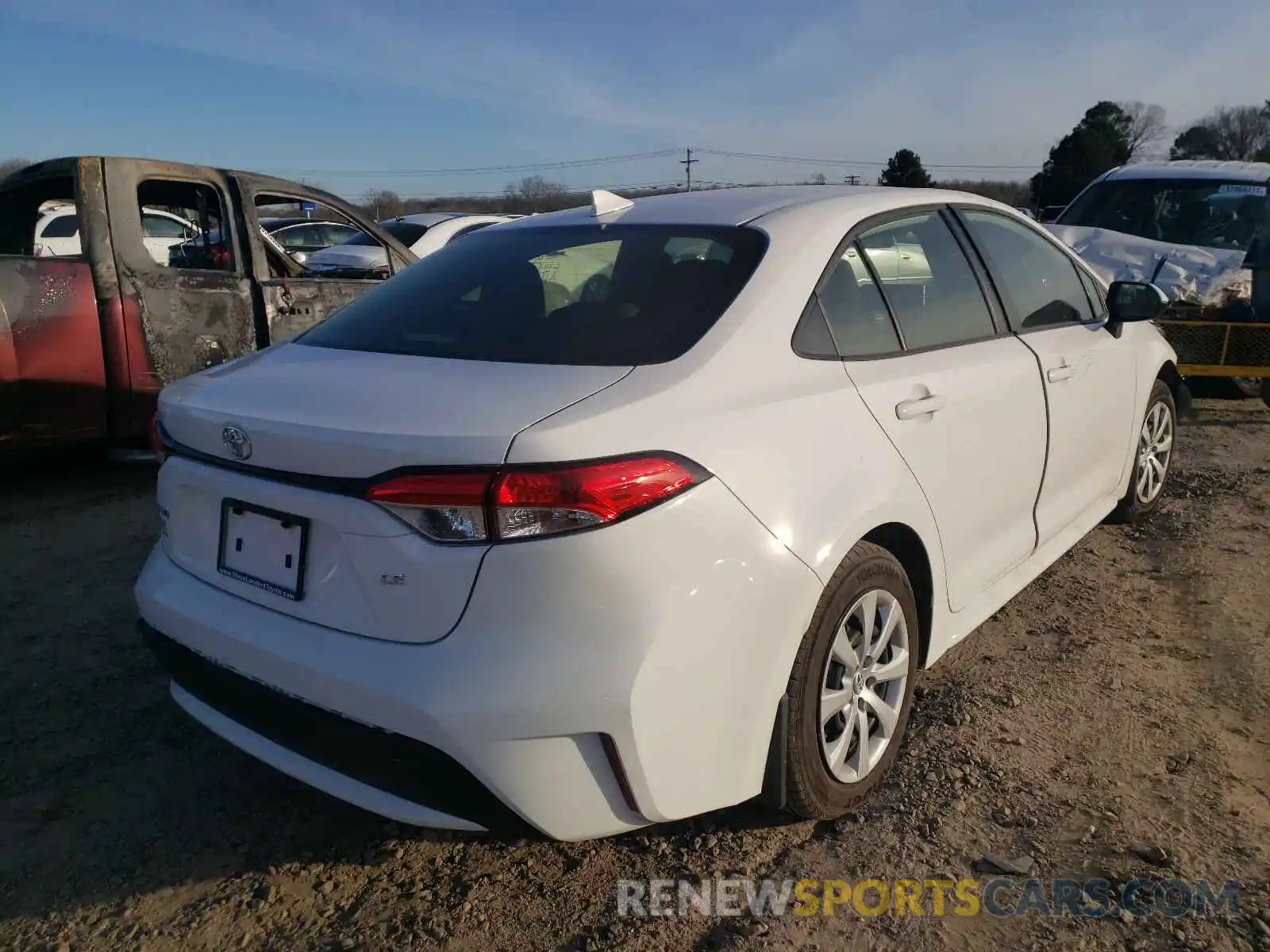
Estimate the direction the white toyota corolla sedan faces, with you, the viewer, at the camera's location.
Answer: facing away from the viewer and to the right of the viewer

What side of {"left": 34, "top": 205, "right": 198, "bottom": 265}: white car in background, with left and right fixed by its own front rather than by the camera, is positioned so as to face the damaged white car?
front

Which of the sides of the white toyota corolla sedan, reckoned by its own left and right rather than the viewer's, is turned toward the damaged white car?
front

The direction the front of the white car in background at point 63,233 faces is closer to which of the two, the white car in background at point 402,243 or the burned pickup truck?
the white car in background

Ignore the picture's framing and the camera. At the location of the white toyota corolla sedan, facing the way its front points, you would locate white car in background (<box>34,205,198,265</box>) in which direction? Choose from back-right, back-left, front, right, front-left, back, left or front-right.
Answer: left

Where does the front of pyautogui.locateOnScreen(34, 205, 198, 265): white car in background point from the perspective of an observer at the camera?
facing to the right of the viewer

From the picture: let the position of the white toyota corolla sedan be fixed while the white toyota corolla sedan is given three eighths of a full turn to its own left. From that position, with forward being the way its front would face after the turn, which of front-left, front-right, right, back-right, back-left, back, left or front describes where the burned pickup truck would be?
front-right
